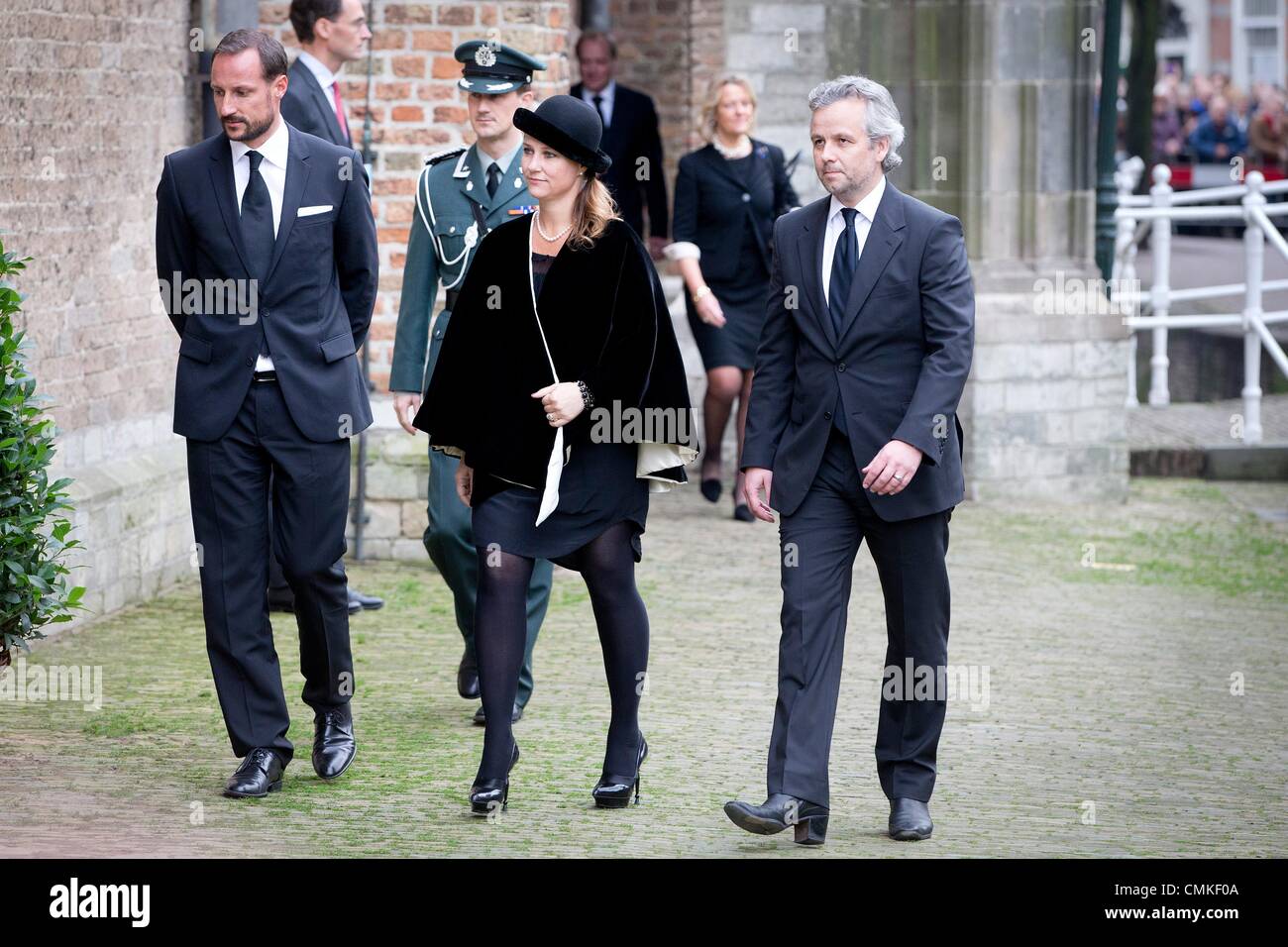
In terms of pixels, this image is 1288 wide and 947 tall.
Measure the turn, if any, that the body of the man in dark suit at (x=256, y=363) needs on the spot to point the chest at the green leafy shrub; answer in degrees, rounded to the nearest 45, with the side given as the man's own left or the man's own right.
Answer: approximately 135° to the man's own right

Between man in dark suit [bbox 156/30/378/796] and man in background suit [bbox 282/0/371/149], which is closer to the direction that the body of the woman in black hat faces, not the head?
the man in dark suit

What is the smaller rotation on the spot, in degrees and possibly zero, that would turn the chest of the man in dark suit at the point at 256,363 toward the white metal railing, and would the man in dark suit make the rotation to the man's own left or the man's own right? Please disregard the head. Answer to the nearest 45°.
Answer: approximately 135° to the man's own left

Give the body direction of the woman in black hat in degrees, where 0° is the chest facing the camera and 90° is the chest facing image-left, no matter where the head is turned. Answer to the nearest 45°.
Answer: approximately 45°

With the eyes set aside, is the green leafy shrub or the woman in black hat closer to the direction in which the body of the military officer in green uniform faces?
the woman in black hat

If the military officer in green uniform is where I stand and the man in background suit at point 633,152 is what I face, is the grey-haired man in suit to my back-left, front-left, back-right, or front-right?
back-right

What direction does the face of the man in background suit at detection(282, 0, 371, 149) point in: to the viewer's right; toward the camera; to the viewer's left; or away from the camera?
to the viewer's right

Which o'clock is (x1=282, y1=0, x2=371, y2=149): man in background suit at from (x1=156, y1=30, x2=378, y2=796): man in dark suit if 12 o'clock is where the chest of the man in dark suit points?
The man in background suit is roughly at 6 o'clock from the man in dark suit.
